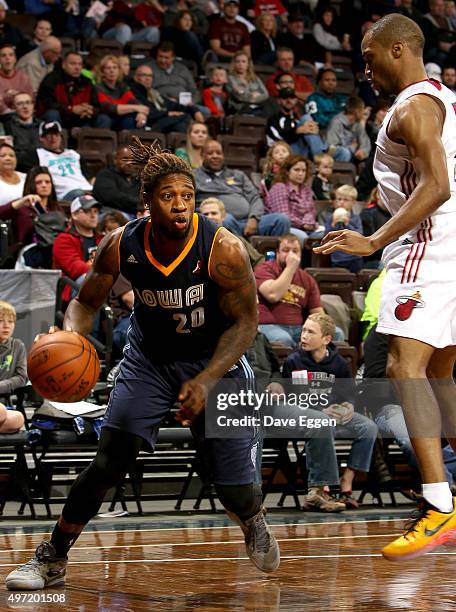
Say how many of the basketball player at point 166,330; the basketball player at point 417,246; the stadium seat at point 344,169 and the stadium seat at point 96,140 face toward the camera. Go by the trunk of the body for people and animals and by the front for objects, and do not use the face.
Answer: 3

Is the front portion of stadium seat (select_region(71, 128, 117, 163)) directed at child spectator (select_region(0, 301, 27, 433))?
yes

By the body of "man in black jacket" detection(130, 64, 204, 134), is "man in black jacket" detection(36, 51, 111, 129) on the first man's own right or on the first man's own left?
on the first man's own right

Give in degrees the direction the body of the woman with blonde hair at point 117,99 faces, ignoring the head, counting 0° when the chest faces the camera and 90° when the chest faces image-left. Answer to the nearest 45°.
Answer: approximately 315°

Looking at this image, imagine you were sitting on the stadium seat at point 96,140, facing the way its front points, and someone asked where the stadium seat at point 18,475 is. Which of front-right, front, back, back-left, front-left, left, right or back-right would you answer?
front

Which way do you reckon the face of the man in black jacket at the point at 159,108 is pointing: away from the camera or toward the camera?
toward the camera

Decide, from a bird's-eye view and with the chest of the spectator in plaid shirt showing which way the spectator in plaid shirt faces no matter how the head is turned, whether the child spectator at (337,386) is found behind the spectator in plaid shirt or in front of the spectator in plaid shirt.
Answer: in front

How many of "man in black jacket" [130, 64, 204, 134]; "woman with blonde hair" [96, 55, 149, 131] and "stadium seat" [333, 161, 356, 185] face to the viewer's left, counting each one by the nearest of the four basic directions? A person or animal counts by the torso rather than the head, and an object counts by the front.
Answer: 0

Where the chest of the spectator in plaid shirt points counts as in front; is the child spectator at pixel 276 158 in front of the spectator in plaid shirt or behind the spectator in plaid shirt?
behind

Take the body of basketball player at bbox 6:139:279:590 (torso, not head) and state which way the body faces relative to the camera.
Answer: toward the camera

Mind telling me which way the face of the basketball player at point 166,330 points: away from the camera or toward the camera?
toward the camera

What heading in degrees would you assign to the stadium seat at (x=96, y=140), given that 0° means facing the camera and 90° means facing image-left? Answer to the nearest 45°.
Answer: approximately 0°

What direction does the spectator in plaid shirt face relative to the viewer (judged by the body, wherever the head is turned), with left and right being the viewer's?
facing the viewer and to the right of the viewer

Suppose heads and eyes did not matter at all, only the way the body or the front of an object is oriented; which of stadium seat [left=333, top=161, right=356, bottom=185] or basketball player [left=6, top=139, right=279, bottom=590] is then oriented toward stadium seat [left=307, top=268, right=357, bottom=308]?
stadium seat [left=333, top=161, right=356, bottom=185]

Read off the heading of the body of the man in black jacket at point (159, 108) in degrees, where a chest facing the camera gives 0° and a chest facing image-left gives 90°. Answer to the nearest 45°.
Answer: approximately 315°

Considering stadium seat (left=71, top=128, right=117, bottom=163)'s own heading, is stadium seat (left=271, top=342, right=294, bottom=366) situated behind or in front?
in front

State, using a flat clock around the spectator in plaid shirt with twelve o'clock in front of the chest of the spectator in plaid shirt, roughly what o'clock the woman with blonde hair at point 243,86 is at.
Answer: The woman with blonde hair is roughly at 7 o'clock from the spectator in plaid shirt.

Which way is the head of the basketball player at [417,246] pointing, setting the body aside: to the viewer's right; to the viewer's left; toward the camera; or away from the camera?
to the viewer's left
